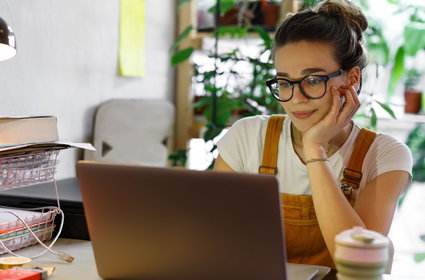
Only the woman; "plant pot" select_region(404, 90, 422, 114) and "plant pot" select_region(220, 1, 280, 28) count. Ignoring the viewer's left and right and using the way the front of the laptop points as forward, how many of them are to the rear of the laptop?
0

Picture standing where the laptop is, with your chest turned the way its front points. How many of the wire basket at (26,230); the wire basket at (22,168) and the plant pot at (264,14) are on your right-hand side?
0

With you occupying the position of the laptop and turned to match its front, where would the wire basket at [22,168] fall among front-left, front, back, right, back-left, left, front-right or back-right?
left

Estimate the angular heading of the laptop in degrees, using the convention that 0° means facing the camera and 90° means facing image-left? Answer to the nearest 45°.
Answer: approximately 225°

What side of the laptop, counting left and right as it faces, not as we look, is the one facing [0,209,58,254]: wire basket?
left

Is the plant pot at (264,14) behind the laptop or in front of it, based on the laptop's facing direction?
in front

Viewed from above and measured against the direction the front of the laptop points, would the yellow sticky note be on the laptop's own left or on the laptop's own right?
on the laptop's own left

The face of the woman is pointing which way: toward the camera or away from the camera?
toward the camera
